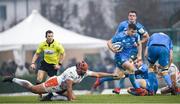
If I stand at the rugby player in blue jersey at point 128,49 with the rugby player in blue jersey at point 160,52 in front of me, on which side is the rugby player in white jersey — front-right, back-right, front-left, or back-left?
back-right

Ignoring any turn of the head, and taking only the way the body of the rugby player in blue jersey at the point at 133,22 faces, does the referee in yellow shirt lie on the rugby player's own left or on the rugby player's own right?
on the rugby player's own right

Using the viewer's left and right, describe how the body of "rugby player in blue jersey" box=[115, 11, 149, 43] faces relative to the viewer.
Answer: facing the viewer
